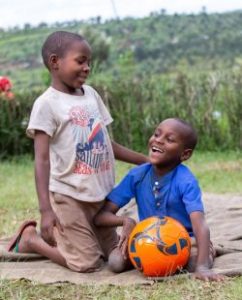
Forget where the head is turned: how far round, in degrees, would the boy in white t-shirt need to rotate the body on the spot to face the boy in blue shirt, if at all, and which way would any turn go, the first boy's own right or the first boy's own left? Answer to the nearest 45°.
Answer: approximately 45° to the first boy's own left

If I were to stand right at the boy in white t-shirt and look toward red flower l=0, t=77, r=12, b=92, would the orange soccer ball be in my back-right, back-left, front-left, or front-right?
back-right

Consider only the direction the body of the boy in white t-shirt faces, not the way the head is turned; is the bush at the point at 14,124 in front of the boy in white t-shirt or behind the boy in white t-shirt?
behind

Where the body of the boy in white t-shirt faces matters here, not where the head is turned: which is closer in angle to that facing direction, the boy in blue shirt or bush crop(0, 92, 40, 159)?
the boy in blue shirt

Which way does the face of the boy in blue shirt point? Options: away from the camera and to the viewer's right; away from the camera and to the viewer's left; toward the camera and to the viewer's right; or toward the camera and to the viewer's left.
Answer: toward the camera and to the viewer's left
